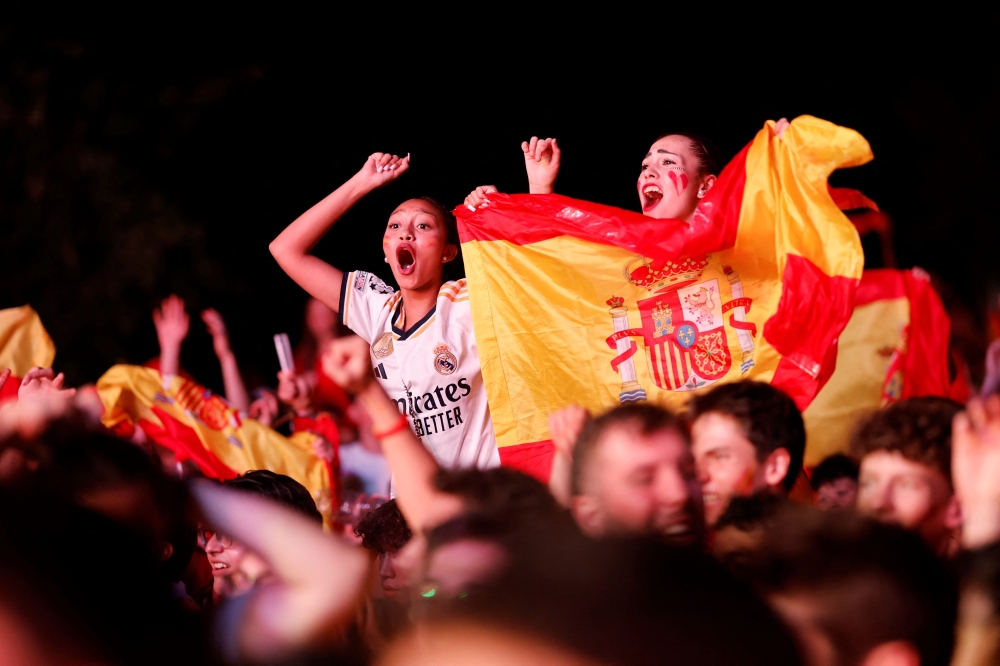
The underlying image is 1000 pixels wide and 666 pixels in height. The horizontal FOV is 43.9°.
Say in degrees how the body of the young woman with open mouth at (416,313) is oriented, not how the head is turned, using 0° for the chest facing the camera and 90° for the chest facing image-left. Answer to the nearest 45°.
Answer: approximately 45°

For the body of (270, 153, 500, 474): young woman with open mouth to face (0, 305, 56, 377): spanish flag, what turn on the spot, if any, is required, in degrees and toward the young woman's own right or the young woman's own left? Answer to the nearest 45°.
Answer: approximately 90° to the young woman's own right
